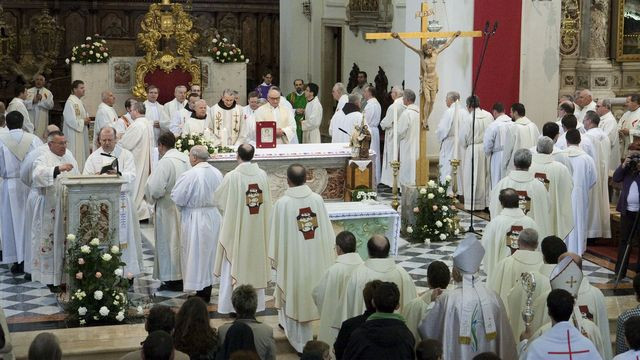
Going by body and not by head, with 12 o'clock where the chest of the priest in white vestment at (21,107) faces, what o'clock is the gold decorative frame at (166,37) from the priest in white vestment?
The gold decorative frame is roughly at 12 o'clock from the priest in white vestment.

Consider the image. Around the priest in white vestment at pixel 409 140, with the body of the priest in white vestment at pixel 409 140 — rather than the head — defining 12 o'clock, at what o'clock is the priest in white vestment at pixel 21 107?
the priest in white vestment at pixel 21 107 is roughly at 12 o'clock from the priest in white vestment at pixel 409 140.

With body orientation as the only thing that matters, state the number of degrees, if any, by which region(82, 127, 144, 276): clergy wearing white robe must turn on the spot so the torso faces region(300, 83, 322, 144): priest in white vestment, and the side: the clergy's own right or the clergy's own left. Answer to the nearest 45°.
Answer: approximately 135° to the clergy's own left

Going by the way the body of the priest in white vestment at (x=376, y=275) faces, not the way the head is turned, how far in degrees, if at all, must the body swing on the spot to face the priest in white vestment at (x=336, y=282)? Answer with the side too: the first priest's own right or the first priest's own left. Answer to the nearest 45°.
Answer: approximately 45° to the first priest's own left

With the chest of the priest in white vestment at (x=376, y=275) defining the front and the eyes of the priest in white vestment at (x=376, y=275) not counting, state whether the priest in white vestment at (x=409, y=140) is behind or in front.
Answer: in front

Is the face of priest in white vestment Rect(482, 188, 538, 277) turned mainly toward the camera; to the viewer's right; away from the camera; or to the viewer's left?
away from the camera

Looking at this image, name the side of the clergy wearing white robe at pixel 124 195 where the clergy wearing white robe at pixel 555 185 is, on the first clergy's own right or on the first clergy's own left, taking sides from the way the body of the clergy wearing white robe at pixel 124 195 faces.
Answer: on the first clergy's own left

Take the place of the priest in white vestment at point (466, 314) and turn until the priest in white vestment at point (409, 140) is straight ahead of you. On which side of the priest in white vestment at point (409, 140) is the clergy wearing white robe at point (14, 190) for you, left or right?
left

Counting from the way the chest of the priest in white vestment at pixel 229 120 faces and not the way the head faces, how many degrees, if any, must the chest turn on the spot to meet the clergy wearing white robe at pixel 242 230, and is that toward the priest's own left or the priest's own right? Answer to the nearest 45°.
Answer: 0° — they already face them

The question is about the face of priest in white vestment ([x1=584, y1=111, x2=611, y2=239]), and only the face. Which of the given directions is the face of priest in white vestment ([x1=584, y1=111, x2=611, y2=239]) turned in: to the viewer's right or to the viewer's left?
to the viewer's left

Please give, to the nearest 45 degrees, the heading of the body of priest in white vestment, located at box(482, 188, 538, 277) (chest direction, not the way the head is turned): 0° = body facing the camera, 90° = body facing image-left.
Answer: approximately 180°
